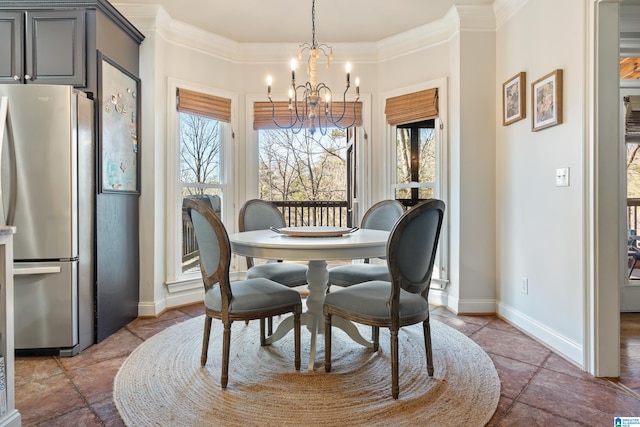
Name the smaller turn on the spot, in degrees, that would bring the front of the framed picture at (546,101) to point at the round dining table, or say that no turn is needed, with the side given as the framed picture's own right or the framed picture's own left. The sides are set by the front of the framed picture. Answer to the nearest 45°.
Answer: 0° — it already faces it

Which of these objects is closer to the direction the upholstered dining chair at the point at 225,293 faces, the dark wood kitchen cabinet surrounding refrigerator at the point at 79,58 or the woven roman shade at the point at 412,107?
the woven roman shade

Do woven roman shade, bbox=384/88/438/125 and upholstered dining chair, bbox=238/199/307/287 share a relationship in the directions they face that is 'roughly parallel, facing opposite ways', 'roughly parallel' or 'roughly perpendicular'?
roughly perpendicular

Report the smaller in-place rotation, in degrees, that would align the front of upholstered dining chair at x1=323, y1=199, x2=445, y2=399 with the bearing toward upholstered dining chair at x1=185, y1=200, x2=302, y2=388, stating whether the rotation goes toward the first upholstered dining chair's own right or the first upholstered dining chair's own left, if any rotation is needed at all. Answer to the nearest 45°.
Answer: approximately 45° to the first upholstered dining chair's own left

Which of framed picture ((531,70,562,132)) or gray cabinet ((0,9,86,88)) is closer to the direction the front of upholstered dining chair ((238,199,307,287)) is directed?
the framed picture

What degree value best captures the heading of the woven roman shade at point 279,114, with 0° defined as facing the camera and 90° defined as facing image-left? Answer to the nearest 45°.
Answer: approximately 0°

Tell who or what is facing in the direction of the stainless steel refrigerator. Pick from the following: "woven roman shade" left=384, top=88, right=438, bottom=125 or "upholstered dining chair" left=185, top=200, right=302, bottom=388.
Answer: the woven roman shade

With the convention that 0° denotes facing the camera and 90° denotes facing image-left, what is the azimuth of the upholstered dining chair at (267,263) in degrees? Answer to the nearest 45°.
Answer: approximately 315°
